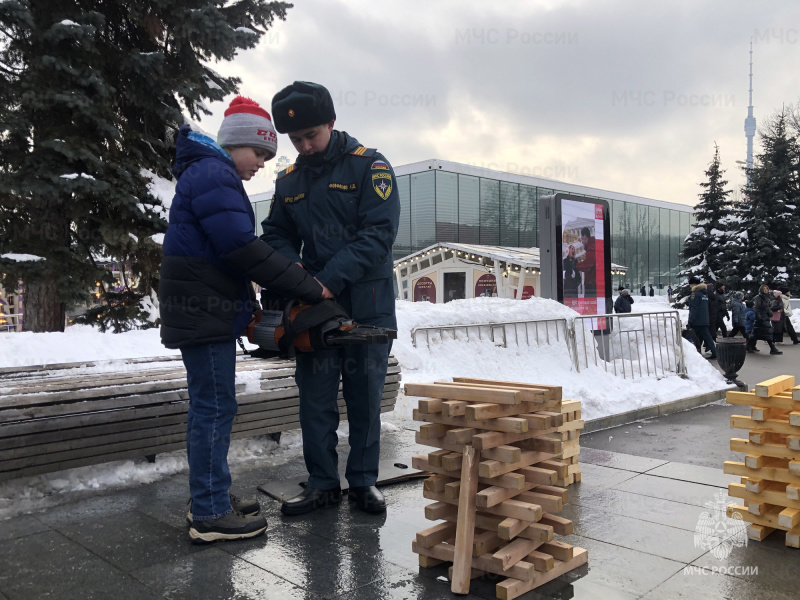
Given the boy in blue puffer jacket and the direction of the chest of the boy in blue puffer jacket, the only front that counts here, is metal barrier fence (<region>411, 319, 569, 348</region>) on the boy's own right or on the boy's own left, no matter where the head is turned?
on the boy's own left

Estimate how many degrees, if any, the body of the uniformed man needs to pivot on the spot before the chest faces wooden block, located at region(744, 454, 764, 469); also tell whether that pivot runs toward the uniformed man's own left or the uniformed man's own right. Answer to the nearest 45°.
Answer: approximately 135° to the uniformed man's own left

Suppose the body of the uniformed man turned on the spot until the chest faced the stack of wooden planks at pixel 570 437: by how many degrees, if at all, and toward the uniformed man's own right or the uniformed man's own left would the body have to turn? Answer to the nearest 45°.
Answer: approximately 135° to the uniformed man's own left

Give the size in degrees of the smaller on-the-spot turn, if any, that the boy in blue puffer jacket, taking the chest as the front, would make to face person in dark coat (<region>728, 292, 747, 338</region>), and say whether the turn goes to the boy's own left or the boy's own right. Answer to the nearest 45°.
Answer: approximately 45° to the boy's own left

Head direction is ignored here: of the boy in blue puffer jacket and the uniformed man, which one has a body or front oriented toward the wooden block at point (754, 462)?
the boy in blue puffer jacket

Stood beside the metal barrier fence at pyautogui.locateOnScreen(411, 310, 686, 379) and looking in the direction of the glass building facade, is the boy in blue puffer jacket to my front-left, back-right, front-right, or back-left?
back-left

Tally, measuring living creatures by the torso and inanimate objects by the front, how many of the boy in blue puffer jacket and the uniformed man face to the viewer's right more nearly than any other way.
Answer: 1

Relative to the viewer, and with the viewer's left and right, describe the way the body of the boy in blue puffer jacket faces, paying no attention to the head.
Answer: facing to the right of the viewer

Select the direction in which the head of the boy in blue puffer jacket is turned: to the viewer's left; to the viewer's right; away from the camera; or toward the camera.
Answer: to the viewer's right

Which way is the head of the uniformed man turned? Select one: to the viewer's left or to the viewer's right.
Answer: to the viewer's left

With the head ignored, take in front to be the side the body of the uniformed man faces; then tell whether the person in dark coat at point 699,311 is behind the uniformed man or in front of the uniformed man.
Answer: behind

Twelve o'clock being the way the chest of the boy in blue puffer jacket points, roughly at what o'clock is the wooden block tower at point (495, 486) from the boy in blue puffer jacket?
The wooden block tower is roughly at 1 o'clock from the boy in blue puffer jacket.

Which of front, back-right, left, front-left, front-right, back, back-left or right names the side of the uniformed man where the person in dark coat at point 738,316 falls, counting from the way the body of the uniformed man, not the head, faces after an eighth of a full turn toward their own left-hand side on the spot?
back-left
